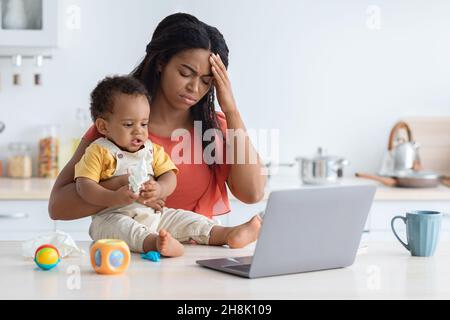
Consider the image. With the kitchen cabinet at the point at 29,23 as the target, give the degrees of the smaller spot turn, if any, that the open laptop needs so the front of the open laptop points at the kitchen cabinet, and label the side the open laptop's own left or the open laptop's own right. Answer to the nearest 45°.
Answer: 0° — it already faces it

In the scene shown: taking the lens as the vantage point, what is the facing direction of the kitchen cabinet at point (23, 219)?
facing the viewer

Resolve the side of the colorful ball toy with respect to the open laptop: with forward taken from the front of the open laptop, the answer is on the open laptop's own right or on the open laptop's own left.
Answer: on the open laptop's own left

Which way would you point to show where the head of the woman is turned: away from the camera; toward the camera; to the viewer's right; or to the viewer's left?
toward the camera

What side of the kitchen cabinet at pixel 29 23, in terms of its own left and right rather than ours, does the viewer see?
front

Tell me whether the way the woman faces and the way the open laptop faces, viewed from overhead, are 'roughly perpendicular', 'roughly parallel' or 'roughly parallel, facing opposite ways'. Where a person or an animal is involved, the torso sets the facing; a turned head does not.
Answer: roughly parallel, facing opposite ways

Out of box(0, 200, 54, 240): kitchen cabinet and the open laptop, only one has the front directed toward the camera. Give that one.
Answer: the kitchen cabinet

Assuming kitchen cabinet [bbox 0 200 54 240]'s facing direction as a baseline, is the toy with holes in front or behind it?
in front

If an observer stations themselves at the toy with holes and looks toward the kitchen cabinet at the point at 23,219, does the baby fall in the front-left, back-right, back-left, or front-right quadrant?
front-right

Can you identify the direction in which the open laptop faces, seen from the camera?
facing away from the viewer and to the left of the viewer

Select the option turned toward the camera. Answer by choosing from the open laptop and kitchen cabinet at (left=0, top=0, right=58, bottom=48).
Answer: the kitchen cabinet

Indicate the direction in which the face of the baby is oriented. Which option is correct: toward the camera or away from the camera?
toward the camera
